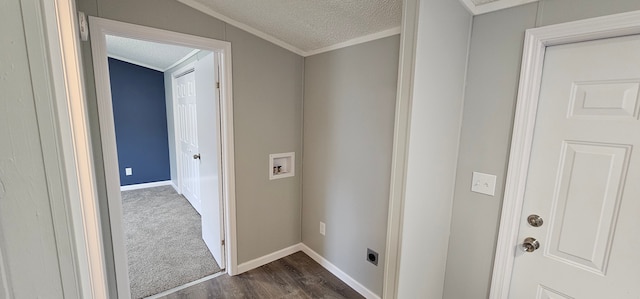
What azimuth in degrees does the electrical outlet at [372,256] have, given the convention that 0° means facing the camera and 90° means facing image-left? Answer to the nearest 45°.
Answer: approximately 45°

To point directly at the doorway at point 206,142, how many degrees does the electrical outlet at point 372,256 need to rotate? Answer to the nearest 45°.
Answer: approximately 45° to its right

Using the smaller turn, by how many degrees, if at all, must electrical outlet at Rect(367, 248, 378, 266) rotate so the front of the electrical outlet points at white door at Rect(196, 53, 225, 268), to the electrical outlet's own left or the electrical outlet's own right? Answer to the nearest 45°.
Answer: approximately 45° to the electrical outlet's own right

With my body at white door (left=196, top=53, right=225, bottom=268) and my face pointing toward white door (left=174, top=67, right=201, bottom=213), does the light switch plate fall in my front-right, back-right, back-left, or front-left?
back-right
